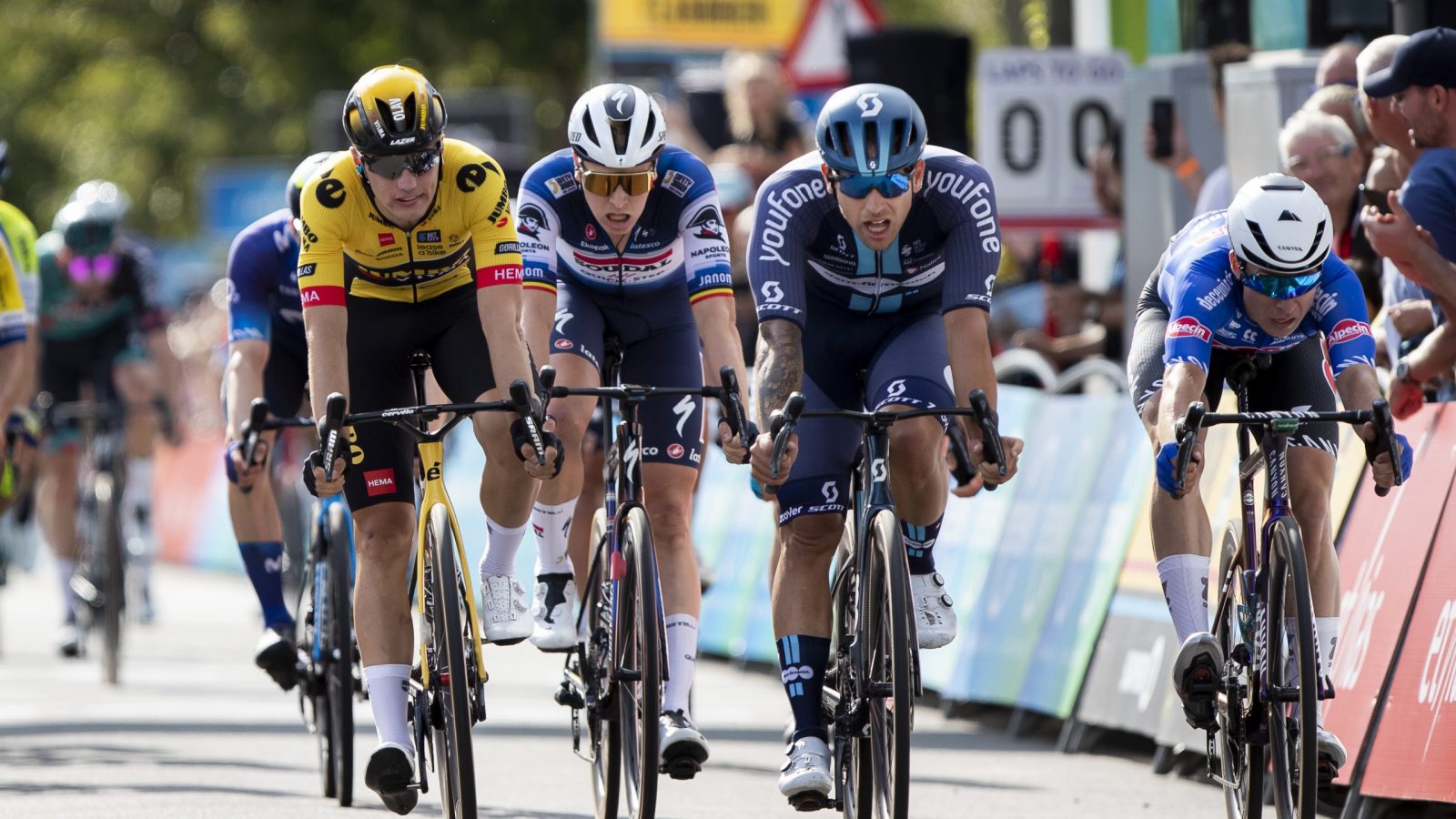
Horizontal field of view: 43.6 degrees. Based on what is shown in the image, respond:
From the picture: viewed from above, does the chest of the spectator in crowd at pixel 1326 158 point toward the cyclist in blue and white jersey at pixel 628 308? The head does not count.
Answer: yes

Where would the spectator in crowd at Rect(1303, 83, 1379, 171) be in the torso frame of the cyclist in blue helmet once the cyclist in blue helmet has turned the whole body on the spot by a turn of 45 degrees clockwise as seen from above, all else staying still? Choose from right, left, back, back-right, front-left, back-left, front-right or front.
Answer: back

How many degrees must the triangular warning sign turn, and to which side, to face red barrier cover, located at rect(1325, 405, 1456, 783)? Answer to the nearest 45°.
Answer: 0° — it already faces it

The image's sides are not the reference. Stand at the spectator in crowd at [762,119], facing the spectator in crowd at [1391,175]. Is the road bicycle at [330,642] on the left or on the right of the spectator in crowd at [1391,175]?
right

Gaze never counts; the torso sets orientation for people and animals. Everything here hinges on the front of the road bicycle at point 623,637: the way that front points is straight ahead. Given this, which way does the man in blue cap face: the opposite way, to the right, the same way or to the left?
to the right

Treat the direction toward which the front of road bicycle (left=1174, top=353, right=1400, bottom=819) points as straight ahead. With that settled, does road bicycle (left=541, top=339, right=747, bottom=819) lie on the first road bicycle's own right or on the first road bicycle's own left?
on the first road bicycle's own right

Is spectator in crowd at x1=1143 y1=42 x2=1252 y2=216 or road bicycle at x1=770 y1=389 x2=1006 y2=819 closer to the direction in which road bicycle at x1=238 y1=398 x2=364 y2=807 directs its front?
the road bicycle

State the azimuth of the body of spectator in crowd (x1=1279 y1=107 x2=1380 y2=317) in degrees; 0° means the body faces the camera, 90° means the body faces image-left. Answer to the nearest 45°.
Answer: approximately 45°

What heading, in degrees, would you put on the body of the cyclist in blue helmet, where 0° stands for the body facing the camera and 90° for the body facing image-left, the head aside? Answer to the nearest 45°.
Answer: approximately 0°

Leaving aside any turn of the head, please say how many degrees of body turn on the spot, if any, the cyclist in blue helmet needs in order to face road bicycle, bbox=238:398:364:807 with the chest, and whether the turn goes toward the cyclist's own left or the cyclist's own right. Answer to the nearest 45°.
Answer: approximately 135° to the cyclist's own right
